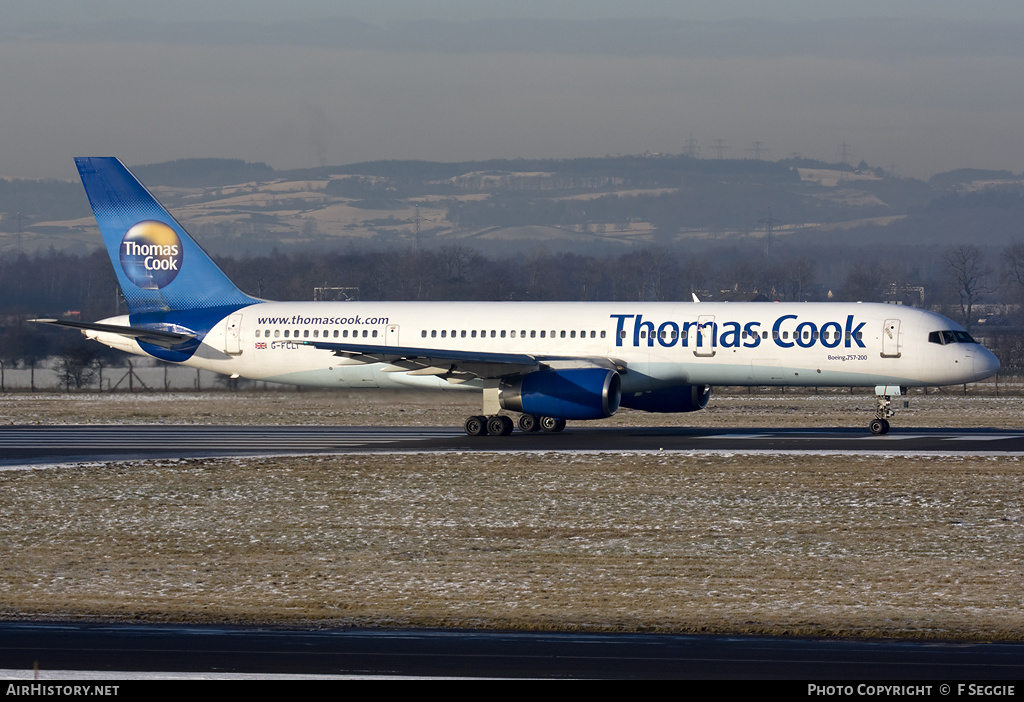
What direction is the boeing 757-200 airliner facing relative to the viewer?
to the viewer's right
